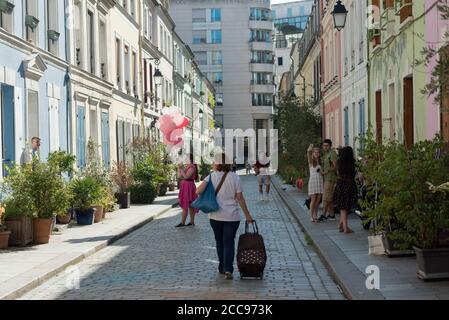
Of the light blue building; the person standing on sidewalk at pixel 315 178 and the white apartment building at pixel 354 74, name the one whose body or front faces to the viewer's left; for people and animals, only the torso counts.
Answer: the white apartment building

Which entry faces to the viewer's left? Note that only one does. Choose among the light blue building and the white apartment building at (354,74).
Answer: the white apartment building

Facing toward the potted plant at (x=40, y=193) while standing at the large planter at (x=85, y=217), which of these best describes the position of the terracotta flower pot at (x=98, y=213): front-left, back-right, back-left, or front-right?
back-left

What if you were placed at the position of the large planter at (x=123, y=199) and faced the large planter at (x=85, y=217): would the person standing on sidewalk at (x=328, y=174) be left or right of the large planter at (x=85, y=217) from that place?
left

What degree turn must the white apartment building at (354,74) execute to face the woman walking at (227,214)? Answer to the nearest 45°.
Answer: approximately 90° to its left

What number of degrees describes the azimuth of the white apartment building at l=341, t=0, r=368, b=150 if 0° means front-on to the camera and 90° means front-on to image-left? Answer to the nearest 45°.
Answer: approximately 90°

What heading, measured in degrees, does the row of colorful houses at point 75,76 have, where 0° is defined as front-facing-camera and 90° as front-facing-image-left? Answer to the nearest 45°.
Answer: approximately 315°

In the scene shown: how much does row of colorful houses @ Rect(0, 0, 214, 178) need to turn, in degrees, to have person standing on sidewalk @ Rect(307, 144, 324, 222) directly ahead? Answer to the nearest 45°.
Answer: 0° — it already faces them
